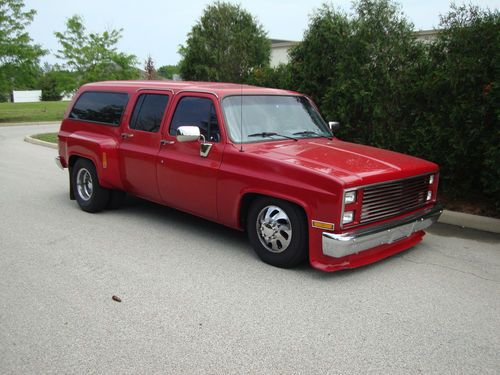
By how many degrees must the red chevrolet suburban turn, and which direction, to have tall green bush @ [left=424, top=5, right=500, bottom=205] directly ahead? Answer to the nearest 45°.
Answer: approximately 90° to its left

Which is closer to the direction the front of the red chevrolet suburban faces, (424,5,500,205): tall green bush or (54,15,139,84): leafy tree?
the tall green bush

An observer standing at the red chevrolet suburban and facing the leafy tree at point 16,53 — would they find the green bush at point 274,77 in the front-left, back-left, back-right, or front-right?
front-right

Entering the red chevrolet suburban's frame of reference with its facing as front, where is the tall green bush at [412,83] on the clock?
The tall green bush is roughly at 9 o'clock from the red chevrolet suburban.

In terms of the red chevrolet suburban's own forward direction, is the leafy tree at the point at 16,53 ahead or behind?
behind

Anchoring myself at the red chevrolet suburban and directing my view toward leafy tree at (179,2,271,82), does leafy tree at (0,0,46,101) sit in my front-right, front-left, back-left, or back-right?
front-left

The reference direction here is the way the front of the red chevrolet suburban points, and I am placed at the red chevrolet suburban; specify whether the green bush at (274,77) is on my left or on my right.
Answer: on my left

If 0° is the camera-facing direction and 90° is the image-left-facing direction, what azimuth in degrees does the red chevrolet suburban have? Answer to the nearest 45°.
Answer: approximately 315°

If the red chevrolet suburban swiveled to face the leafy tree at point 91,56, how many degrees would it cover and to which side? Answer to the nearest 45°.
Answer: approximately 135° to its left

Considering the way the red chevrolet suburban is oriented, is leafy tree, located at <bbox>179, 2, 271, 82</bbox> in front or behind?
behind
